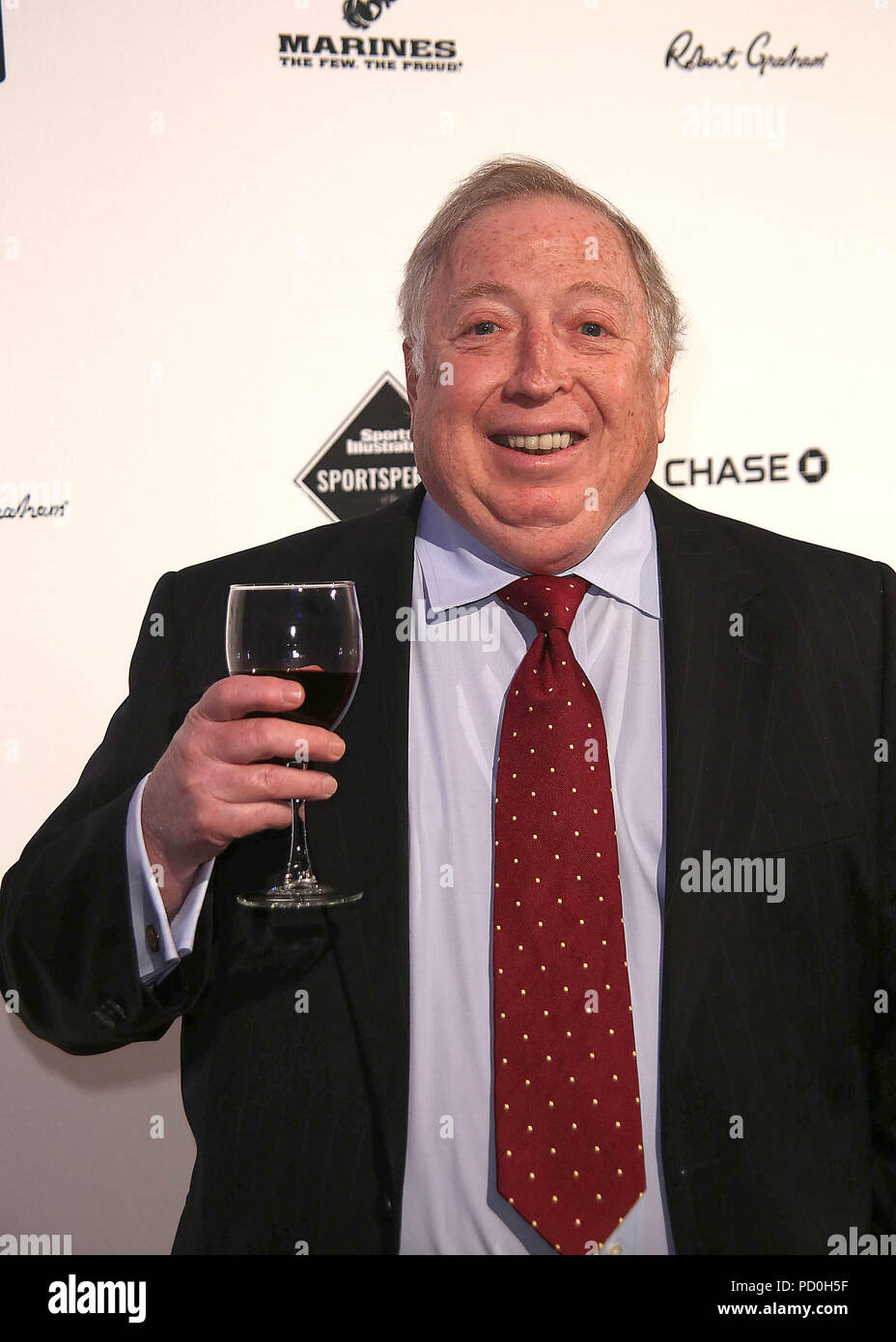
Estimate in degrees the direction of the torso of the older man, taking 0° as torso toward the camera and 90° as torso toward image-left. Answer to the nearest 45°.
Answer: approximately 0°
